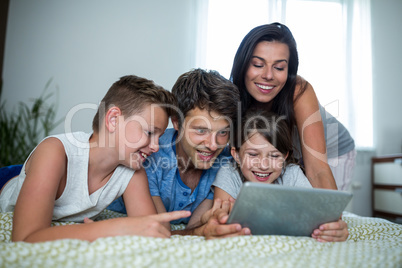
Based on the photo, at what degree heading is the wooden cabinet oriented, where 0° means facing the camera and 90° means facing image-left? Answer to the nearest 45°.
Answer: approximately 45°

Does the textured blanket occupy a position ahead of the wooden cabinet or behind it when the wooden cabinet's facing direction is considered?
ahead

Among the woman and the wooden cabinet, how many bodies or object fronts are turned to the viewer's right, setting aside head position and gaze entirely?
0

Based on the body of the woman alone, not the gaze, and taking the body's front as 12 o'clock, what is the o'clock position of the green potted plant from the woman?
The green potted plant is roughly at 2 o'clock from the woman.

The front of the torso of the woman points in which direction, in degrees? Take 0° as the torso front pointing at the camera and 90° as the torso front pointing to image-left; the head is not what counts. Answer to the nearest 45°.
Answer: approximately 45°

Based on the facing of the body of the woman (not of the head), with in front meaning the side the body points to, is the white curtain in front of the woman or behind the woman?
behind

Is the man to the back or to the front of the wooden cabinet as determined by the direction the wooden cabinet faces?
to the front
